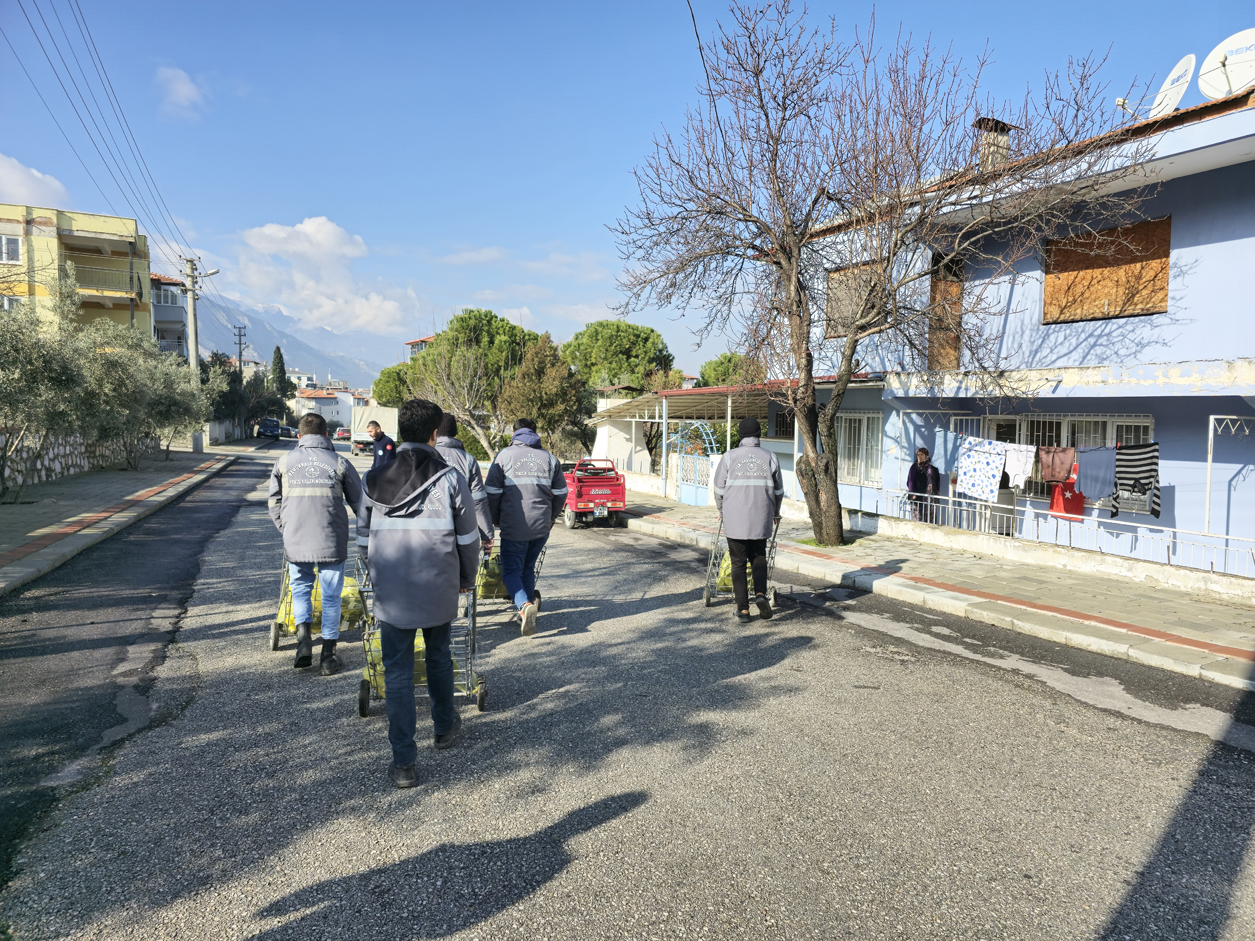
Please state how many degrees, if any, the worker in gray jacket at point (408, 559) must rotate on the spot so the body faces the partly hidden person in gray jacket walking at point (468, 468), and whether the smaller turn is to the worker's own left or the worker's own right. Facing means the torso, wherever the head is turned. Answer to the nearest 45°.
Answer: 0° — they already face them

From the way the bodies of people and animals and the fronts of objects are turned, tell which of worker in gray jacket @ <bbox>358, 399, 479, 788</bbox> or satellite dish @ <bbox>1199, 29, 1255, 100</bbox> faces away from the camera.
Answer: the worker in gray jacket

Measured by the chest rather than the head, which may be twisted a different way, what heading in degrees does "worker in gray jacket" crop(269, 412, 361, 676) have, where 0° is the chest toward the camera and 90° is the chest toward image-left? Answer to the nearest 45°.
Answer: approximately 180°

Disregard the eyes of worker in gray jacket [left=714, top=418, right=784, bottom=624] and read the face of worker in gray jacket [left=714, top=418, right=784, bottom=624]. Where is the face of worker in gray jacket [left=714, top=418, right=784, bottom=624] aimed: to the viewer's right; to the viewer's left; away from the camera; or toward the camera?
away from the camera

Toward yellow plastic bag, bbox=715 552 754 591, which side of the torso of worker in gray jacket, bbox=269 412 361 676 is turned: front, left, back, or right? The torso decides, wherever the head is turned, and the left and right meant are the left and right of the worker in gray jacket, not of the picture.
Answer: right

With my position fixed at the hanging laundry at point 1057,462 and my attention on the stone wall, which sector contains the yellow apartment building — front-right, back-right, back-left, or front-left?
front-right

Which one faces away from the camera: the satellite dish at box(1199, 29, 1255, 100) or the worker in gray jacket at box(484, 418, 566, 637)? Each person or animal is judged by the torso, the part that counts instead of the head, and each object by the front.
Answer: the worker in gray jacket

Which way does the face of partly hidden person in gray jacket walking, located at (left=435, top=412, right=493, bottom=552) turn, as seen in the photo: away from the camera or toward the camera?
away from the camera

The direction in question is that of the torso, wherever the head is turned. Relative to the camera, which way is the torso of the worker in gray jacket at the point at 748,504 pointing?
away from the camera

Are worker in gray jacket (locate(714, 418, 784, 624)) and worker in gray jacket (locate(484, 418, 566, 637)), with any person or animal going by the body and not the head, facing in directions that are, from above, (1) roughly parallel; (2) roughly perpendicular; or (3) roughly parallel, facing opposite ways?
roughly parallel

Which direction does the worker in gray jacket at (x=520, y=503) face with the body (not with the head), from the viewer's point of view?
away from the camera

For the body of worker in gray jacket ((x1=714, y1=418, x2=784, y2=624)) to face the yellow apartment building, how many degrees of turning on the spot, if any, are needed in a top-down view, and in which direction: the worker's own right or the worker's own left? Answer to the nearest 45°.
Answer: approximately 45° to the worker's own left

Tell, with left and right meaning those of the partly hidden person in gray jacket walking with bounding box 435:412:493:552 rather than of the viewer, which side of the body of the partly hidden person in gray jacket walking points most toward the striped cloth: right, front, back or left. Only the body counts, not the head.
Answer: right
